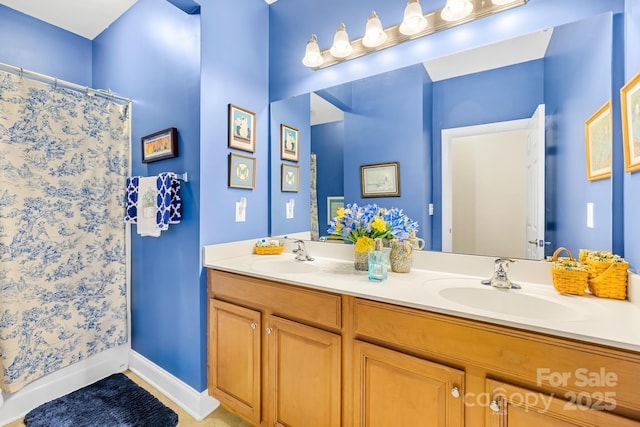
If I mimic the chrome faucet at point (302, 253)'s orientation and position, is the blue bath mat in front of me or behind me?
in front

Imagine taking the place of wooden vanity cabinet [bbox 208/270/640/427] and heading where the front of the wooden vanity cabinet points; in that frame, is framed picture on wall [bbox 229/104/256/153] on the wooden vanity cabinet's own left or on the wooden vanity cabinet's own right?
on the wooden vanity cabinet's own right

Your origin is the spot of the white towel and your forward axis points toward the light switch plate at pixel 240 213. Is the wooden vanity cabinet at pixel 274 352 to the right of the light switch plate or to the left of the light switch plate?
right

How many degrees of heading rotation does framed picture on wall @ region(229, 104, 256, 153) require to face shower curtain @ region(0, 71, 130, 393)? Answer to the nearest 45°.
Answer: approximately 135° to its right

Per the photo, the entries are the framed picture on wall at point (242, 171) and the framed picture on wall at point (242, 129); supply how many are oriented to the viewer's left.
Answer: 0

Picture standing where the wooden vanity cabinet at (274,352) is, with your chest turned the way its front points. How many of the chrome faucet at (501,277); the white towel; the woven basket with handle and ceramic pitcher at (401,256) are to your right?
1

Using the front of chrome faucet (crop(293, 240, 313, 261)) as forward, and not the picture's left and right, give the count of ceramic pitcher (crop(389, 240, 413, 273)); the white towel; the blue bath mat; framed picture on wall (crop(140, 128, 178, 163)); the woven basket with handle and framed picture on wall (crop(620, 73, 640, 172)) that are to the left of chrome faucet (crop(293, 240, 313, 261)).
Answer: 3

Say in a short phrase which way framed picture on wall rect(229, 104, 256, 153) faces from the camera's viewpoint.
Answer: facing the viewer and to the right of the viewer

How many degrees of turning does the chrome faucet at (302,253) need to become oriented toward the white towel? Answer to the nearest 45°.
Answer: approximately 45° to its right

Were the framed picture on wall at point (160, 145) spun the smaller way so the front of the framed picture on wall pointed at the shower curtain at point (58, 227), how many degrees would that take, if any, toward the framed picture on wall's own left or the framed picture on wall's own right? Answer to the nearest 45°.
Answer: approximately 90° to the framed picture on wall's own right

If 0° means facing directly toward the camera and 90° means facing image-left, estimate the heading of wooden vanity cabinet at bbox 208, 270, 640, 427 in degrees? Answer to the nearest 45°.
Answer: approximately 45°

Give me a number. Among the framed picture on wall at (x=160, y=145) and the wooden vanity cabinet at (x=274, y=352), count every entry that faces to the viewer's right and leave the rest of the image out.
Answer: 0
